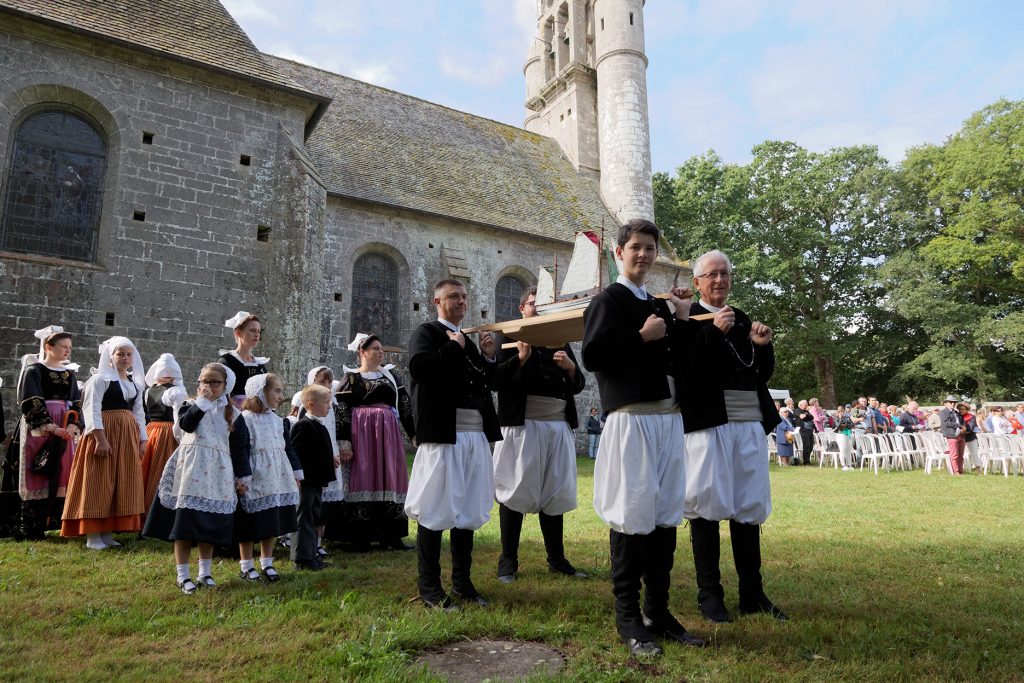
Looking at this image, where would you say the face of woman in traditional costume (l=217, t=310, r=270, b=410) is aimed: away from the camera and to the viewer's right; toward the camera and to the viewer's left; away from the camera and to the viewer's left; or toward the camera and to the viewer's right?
toward the camera and to the viewer's right

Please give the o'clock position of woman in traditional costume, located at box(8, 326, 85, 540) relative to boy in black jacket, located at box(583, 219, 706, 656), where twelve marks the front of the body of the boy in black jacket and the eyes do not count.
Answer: The woman in traditional costume is roughly at 5 o'clock from the boy in black jacket.

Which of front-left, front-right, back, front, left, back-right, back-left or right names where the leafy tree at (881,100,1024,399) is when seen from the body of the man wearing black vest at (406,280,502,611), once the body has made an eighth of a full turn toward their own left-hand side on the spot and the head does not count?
front-left

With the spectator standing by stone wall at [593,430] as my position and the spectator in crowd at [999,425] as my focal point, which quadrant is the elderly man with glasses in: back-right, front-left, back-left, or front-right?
front-right

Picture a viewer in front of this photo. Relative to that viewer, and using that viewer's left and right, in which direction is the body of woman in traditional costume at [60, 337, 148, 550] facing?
facing the viewer and to the right of the viewer

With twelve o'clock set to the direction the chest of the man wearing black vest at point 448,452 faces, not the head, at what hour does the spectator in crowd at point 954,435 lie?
The spectator in crowd is roughly at 9 o'clock from the man wearing black vest.

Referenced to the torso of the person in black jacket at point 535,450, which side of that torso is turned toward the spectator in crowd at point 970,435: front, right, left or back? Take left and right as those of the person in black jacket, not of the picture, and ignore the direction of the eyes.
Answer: left

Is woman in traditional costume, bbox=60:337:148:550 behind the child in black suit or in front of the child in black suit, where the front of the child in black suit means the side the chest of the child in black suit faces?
behind

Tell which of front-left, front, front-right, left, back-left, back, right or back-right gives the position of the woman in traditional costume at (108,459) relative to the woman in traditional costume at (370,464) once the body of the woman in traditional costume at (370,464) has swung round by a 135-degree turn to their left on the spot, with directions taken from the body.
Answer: left

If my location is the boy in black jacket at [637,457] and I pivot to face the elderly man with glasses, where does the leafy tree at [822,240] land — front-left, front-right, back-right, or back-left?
front-left

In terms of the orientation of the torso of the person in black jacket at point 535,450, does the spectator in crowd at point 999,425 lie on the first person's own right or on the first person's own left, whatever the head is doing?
on the first person's own left

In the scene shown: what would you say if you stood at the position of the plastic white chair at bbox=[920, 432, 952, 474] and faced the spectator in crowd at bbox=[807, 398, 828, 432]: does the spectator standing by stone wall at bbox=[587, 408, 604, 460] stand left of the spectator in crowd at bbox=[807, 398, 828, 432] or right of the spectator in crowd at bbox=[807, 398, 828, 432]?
left

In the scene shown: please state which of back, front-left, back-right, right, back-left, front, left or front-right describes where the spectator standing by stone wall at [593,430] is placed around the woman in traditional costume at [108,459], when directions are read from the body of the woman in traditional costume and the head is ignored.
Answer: left

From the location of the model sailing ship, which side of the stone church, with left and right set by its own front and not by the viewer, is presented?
right

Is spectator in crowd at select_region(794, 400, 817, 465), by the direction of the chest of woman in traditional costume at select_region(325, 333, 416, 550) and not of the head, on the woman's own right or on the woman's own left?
on the woman's own left
